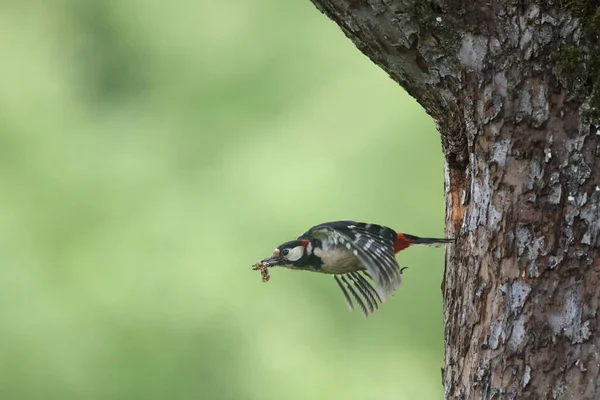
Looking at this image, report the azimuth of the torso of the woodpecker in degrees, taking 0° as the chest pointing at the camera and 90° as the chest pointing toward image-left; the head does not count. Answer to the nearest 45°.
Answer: approximately 90°

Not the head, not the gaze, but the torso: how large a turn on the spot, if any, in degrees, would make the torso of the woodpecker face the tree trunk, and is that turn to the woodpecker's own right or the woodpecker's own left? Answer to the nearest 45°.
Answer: approximately 135° to the woodpecker's own left
